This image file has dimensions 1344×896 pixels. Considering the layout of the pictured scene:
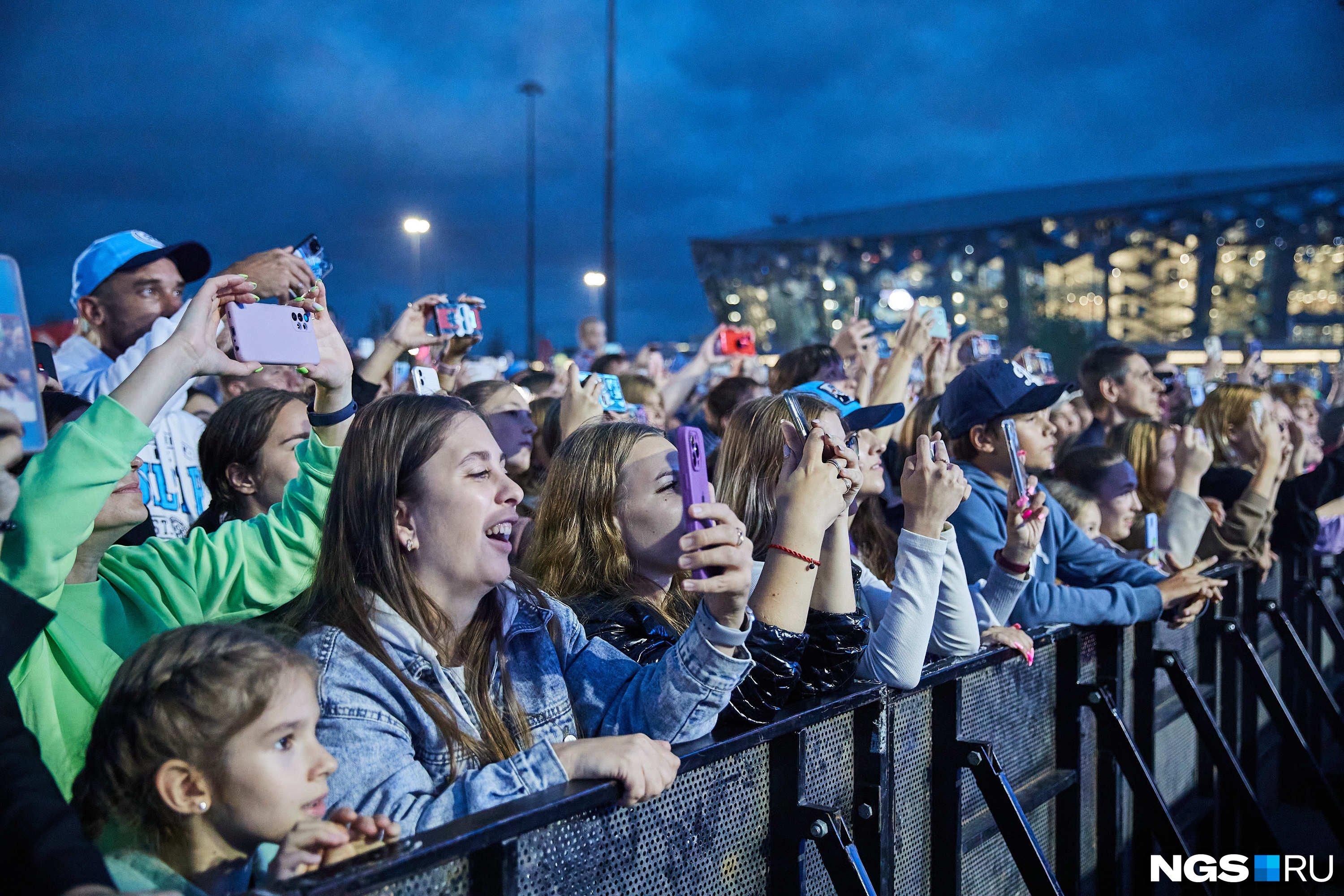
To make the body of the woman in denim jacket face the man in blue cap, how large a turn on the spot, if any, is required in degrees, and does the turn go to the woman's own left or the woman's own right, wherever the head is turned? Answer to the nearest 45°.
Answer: approximately 180°

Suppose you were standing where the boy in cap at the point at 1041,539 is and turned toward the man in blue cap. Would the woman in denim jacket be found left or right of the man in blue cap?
left

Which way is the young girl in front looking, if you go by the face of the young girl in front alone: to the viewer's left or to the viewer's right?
to the viewer's right

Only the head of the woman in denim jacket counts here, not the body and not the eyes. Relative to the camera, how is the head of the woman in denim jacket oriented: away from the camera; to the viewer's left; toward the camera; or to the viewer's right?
to the viewer's right

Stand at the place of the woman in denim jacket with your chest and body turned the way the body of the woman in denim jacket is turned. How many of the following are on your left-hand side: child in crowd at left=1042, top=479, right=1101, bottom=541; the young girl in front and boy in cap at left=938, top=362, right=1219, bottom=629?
2

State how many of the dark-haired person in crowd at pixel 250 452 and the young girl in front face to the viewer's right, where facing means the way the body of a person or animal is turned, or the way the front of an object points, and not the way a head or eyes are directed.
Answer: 2

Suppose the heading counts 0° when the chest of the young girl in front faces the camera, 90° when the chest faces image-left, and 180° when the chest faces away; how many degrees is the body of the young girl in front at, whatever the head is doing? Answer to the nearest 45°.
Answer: approximately 270°

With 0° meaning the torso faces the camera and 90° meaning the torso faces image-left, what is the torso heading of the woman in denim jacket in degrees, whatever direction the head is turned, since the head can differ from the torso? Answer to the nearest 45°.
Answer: approximately 315°

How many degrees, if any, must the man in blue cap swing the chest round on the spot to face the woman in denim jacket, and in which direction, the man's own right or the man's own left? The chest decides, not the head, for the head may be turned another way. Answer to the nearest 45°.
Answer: approximately 45° to the man's own right

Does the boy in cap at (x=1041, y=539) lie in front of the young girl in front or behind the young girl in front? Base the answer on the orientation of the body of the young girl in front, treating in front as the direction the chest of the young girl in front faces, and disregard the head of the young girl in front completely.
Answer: in front

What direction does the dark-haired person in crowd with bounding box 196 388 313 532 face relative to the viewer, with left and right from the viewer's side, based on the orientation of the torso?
facing to the right of the viewer

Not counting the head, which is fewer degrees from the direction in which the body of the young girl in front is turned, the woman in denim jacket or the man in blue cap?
the woman in denim jacket

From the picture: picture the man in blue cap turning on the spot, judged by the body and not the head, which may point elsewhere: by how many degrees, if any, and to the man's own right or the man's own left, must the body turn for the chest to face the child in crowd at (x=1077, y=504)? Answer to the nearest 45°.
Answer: approximately 45° to the man's own left

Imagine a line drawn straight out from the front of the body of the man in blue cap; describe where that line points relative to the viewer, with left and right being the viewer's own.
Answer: facing the viewer and to the right of the viewer
